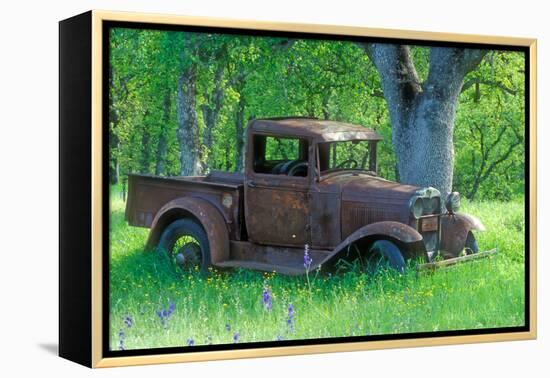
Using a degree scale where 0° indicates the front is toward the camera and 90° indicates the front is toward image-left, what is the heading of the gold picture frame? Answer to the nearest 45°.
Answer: approximately 315°
